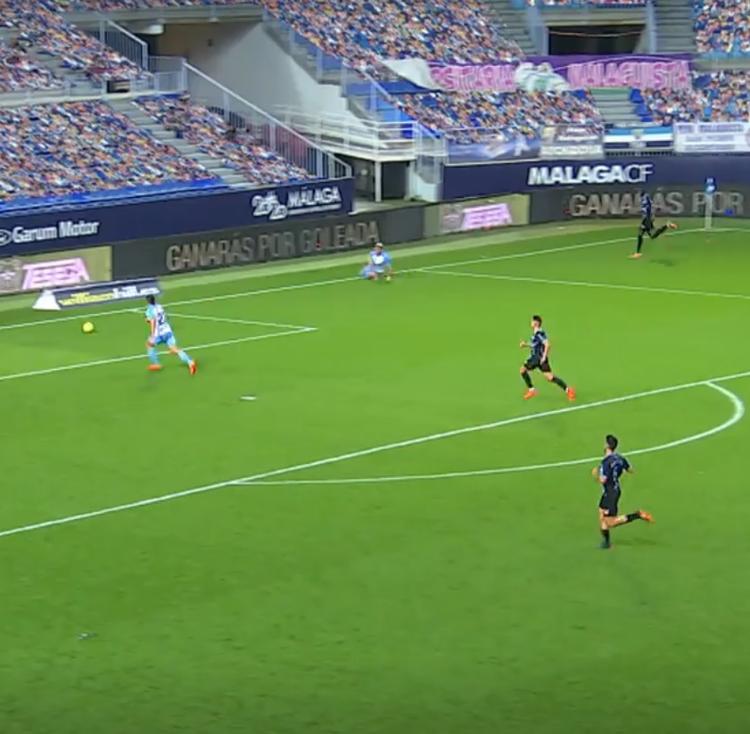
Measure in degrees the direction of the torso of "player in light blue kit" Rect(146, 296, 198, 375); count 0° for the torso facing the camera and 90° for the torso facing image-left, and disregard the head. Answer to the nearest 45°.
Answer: approximately 135°

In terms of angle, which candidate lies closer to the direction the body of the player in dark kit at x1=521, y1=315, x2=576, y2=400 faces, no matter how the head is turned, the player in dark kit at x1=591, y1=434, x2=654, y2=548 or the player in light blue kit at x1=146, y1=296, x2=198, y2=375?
the player in light blue kit

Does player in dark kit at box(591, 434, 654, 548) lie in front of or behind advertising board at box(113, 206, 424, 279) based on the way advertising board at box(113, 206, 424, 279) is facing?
in front

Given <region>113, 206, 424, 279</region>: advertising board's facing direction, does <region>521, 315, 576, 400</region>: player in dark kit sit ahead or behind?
ahead

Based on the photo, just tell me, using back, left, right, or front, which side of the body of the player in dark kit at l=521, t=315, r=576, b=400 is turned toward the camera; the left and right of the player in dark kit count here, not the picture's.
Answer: left

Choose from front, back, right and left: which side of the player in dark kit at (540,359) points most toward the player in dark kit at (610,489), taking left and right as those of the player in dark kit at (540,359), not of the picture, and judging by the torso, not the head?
left

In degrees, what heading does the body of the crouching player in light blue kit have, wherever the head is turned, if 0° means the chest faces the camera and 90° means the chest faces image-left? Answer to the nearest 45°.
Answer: approximately 45°

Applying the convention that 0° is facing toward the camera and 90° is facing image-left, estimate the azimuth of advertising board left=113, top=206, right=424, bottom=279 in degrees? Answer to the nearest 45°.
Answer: approximately 315°

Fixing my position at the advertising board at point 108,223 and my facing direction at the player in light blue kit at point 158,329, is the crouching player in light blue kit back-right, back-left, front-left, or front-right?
front-left

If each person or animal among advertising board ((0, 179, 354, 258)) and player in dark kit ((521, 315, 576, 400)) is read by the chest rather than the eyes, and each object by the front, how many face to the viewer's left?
1

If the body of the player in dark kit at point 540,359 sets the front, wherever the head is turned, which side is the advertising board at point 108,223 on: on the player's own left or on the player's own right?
on the player's own right

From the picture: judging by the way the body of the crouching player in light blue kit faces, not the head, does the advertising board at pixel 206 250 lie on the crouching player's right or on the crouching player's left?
on the crouching player's right

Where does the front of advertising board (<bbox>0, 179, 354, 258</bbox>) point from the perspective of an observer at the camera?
facing the viewer and to the right of the viewer

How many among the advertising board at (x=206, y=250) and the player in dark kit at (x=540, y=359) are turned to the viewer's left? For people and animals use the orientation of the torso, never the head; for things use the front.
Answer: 1

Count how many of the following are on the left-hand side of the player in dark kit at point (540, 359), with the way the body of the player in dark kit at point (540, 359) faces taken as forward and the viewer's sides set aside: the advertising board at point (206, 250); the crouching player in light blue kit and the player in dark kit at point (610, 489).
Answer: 1
